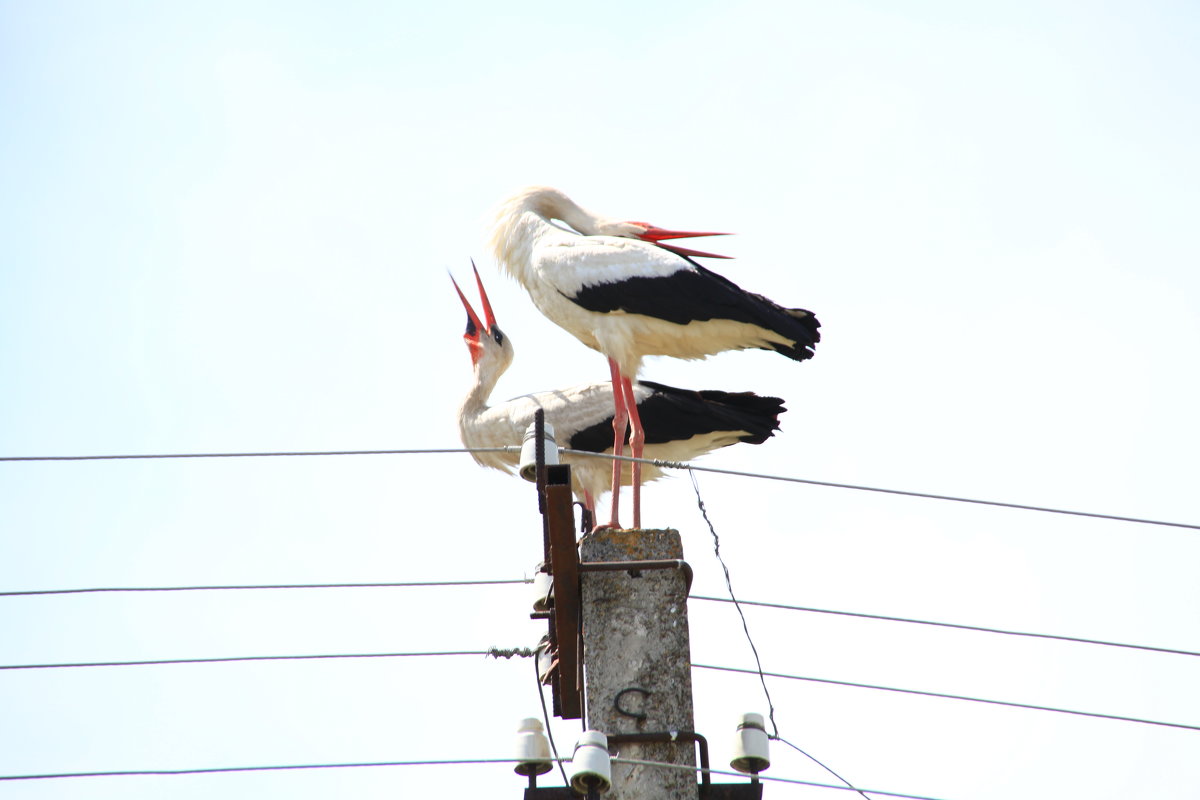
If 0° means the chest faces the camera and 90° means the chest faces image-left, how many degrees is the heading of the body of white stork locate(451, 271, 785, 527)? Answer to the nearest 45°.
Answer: approximately 90°

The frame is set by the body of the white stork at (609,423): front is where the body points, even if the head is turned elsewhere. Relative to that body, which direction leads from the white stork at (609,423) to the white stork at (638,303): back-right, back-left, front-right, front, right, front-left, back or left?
left

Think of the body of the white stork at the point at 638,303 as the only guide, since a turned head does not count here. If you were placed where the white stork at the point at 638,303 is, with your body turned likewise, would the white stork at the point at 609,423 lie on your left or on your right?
on your right

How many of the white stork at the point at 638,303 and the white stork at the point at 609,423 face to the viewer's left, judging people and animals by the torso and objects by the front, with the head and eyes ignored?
2

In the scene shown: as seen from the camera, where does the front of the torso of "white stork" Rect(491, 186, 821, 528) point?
to the viewer's left
